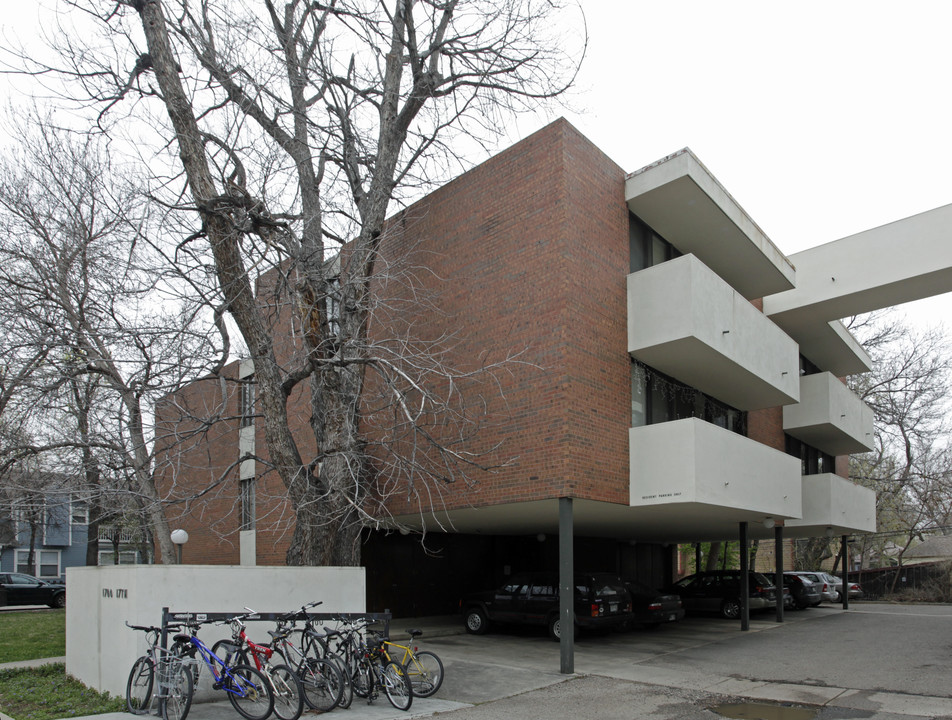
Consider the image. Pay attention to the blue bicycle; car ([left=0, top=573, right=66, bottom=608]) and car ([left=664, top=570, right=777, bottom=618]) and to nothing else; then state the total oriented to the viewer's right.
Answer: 1

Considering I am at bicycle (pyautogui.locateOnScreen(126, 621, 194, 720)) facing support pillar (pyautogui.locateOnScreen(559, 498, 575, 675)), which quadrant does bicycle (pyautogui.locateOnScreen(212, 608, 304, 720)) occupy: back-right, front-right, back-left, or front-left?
front-right

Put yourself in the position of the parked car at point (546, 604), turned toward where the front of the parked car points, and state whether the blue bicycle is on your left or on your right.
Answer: on your left

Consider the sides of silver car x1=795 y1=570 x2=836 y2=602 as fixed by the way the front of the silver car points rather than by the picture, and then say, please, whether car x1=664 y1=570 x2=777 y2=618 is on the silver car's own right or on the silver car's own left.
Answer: on the silver car's own left

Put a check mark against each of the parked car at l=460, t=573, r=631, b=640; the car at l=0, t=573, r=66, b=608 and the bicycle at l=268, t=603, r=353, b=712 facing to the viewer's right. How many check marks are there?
1

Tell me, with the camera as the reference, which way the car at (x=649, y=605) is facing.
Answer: facing away from the viewer and to the left of the viewer
